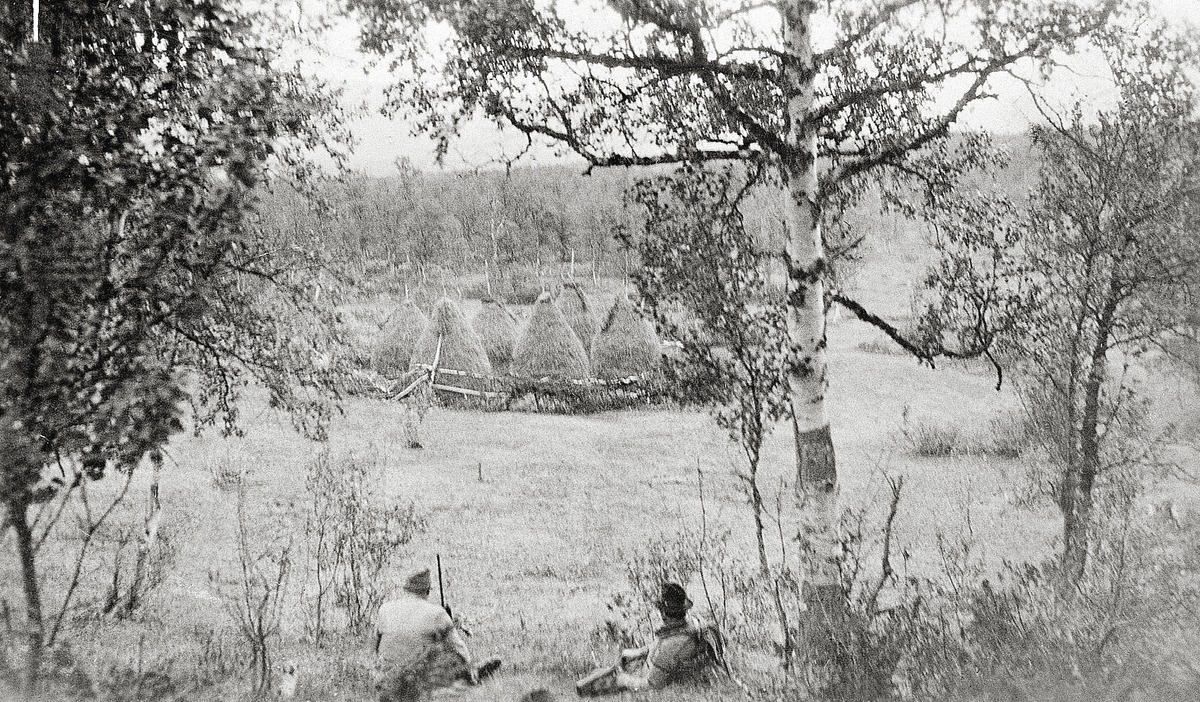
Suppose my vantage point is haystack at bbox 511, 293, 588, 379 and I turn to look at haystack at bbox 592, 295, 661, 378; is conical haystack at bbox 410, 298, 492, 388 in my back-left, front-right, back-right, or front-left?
back-right

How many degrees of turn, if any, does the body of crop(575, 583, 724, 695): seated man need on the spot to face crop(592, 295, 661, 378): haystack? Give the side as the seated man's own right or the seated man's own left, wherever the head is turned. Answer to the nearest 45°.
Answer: approximately 45° to the seated man's own right

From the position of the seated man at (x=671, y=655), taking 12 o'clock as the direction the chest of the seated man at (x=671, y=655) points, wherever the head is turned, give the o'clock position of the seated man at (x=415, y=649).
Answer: the seated man at (x=415, y=649) is roughly at 10 o'clock from the seated man at (x=671, y=655).

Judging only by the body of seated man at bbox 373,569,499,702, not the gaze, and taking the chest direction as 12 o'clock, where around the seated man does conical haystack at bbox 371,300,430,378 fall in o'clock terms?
The conical haystack is roughly at 12 o'clock from the seated man.

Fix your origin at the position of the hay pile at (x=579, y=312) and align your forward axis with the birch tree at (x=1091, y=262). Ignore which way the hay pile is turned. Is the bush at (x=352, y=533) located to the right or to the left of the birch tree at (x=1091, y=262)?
right

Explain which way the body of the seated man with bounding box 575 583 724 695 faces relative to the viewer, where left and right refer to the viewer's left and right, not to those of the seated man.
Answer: facing away from the viewer and to the left of the viewer

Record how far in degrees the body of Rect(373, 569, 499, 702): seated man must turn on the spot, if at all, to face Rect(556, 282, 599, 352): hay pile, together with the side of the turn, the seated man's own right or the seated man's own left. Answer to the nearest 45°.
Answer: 0° — they already face it

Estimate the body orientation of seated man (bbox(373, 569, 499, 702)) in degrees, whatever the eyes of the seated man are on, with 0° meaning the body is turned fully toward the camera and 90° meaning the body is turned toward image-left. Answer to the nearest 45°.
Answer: approximately 180°

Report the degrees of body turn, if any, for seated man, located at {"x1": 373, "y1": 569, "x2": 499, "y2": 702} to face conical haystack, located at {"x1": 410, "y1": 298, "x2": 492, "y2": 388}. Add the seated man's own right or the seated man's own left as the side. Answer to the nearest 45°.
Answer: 0° — they already face it

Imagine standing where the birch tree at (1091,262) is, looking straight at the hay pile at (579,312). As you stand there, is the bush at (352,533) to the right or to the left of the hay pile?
left
